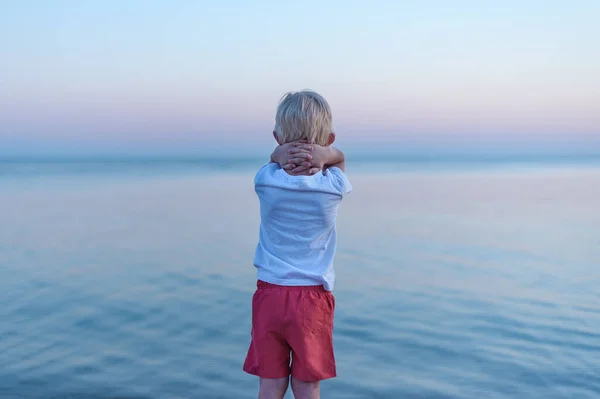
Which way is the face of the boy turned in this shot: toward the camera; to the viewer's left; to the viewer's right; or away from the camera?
away from the camera

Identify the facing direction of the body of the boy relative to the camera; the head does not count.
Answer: away from the camera
